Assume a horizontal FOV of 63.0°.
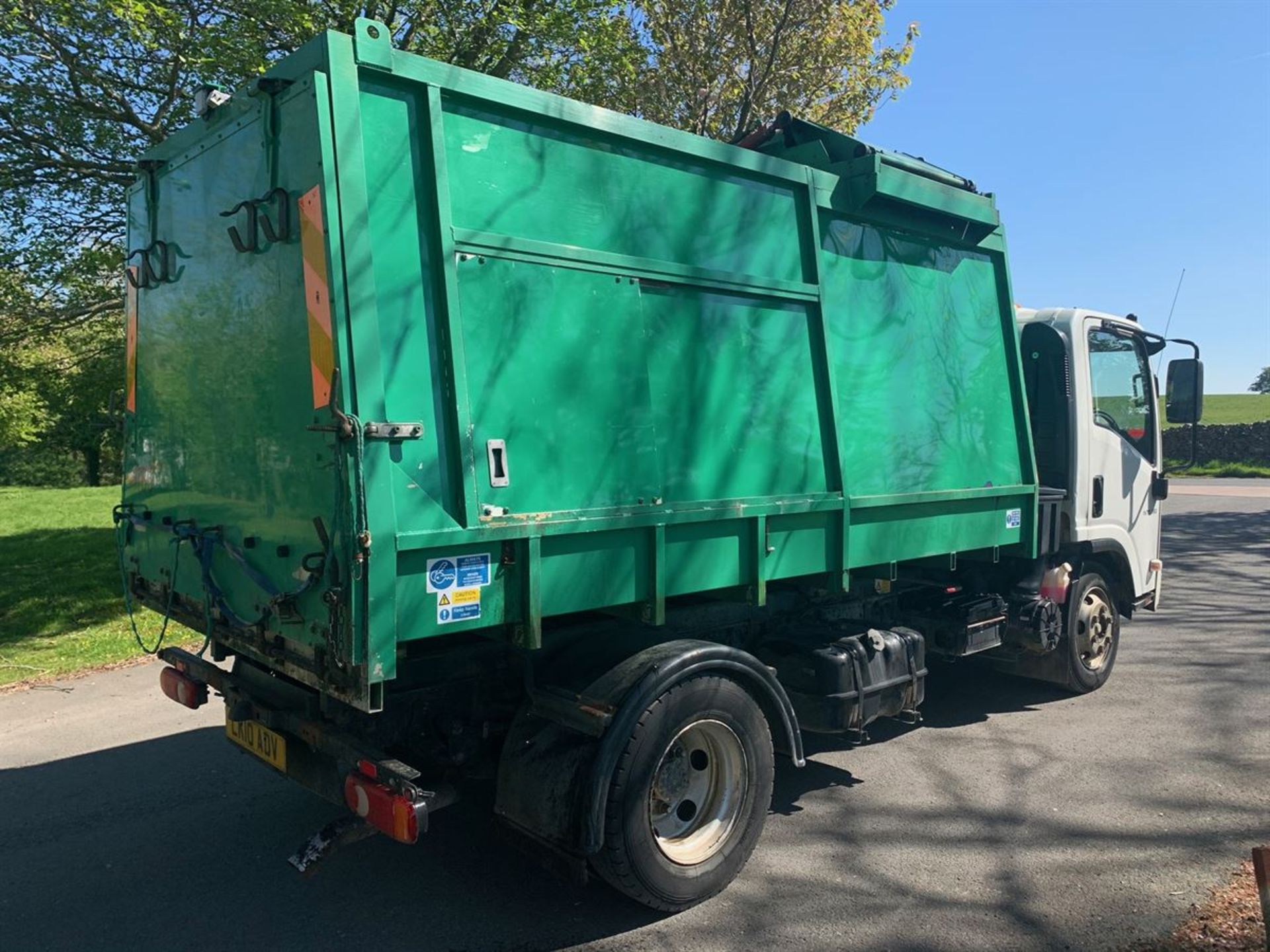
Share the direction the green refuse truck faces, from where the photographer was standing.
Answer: facing away from the viewer and to the right of the viewer

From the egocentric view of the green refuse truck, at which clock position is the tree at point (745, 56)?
The tree is roughly at 11 o'clock from the green refuse truck.

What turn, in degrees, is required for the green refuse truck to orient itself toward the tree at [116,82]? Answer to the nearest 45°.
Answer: approximately 90° to its left
